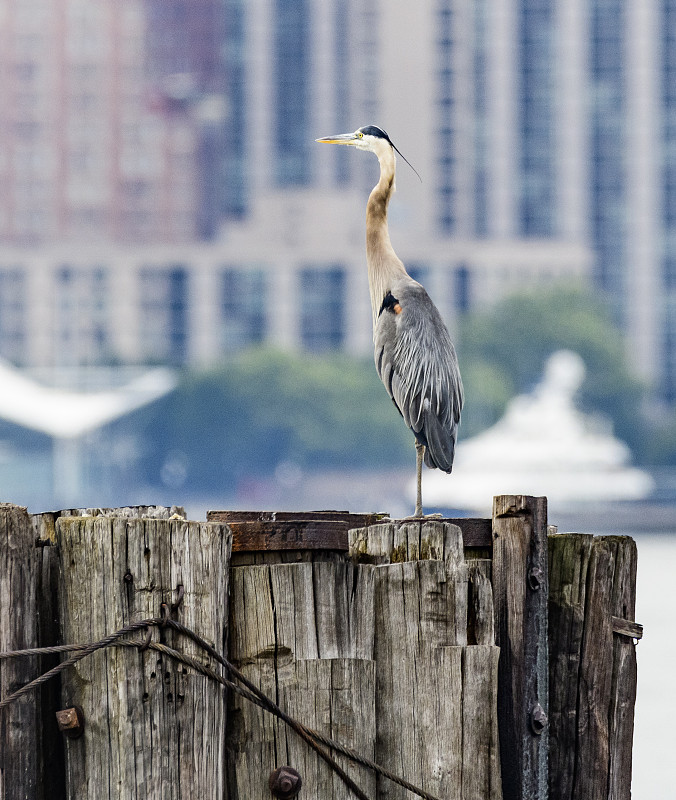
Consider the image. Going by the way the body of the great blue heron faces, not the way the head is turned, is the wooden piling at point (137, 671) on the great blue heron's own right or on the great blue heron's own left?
on the great blue heron's own left

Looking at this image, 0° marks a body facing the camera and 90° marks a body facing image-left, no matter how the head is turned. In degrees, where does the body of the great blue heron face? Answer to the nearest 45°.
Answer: approximately 90°

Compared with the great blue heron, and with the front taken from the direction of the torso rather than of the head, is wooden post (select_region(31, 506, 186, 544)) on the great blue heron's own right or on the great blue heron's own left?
on the great blue heron's own left
